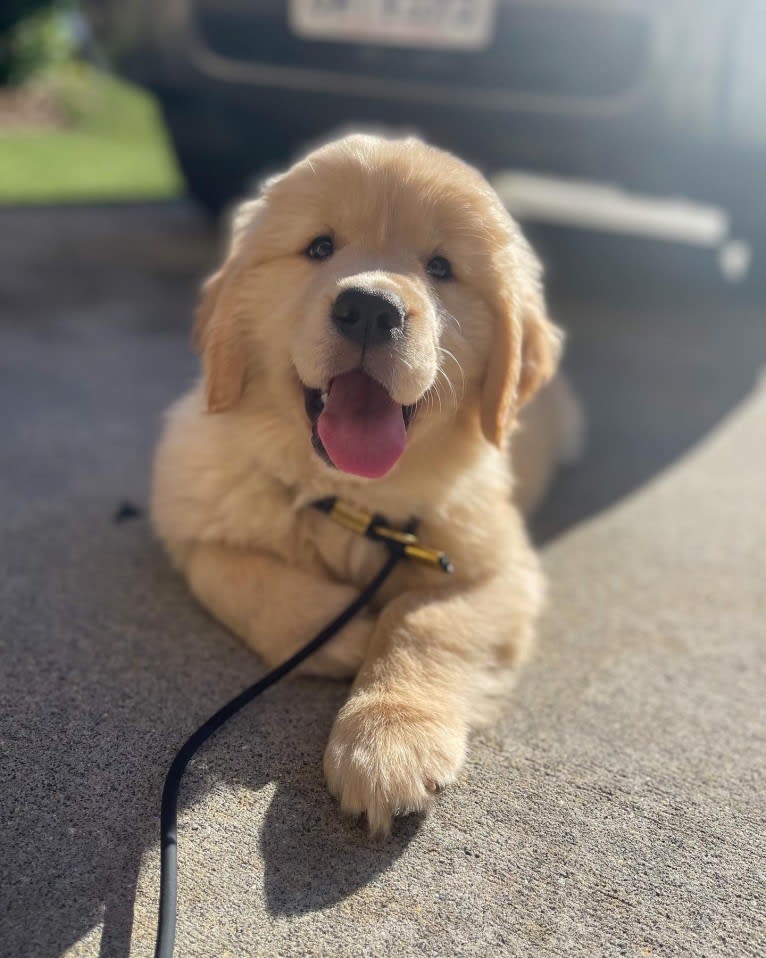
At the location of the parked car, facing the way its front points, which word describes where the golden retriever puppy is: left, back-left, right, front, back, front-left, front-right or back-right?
back

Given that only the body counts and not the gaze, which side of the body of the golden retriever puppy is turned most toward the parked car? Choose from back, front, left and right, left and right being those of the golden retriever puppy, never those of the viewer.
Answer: back

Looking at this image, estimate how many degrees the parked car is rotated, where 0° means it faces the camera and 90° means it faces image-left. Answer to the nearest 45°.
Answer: approximately 180°

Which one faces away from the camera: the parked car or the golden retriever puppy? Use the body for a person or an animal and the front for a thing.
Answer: the parked car

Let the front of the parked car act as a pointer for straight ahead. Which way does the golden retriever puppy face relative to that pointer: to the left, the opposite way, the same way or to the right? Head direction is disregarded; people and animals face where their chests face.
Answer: the opposite way

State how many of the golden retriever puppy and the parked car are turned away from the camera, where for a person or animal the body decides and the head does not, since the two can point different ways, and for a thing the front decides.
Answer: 1

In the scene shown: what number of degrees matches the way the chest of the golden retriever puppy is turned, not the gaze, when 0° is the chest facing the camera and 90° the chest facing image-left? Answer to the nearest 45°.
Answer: approximately 0°
